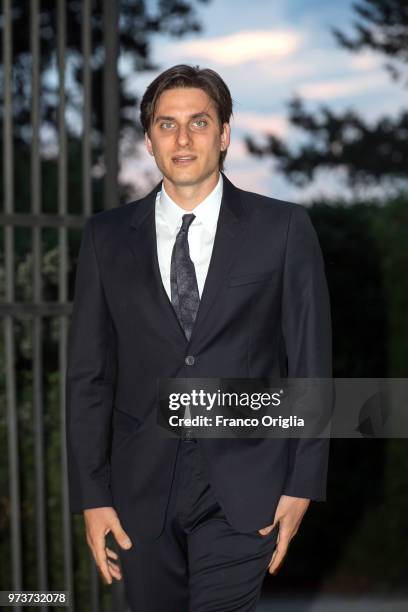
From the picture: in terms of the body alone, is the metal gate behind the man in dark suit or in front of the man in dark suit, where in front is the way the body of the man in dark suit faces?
behind

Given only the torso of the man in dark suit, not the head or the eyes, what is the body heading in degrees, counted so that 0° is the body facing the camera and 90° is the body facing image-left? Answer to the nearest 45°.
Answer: approximately 0°

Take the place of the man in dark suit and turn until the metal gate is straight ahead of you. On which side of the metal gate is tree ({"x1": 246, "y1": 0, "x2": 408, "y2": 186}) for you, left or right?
right

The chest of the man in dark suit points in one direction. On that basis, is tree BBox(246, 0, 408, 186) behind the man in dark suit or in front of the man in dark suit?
behind
